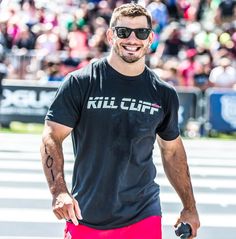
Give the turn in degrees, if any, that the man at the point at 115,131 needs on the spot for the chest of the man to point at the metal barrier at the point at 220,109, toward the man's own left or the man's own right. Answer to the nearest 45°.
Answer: approximately 180°

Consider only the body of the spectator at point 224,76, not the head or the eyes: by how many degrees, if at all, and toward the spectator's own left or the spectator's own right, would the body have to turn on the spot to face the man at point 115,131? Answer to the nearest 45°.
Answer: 0° — they already face them

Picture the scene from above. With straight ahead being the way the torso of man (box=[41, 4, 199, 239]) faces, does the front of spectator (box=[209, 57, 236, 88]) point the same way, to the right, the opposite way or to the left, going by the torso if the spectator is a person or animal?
the same way

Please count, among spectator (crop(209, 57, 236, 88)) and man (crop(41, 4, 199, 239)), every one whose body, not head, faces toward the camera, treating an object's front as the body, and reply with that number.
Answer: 2

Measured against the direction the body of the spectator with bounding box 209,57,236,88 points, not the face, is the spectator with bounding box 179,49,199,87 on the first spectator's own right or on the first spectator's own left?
on the first spectator's own right

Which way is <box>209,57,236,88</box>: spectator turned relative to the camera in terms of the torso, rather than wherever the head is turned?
toward the camera

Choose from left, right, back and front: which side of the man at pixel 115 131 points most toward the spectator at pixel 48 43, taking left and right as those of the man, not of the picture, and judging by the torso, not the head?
back

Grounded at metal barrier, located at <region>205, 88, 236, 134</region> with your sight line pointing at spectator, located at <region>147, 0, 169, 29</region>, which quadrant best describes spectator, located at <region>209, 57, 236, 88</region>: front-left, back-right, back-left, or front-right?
front-right

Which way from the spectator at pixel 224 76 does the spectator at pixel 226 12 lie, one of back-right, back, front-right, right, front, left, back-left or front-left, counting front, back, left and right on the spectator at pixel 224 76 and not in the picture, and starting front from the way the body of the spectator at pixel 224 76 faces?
back

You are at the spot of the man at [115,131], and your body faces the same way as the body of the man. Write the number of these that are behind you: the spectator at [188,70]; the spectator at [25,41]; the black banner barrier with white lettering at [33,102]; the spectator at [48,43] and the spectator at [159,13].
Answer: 5

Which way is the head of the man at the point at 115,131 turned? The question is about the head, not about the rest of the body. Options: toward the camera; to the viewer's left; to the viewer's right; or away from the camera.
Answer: toward the camera

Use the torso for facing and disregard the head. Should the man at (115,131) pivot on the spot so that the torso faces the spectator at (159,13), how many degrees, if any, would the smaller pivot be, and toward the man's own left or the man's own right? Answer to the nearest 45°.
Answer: approximately 180°
